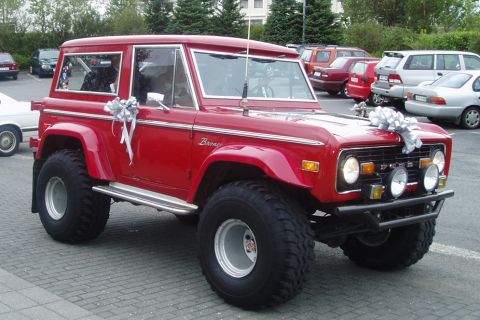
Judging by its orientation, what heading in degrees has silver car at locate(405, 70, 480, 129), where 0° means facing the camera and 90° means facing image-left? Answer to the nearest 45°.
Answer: approximately 225°

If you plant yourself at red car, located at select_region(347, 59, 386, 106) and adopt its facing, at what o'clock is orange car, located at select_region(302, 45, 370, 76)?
orange car, located at select_region(302, 45, 370, 76) is roughly at 10 o'clock from red car, located at select_region(347, 59, 386, 106).

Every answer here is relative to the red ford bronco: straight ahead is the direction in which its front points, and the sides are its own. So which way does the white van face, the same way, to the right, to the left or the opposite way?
to the left

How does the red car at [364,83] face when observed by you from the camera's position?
facing away from the viewer and to the right of the viewer

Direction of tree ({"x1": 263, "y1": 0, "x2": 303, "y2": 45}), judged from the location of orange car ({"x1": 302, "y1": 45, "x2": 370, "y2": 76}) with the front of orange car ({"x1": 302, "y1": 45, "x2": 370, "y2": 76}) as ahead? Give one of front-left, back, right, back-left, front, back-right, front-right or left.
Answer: front-left

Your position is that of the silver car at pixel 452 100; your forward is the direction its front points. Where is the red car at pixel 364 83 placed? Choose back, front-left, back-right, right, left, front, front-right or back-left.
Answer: left

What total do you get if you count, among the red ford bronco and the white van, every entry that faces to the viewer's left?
0

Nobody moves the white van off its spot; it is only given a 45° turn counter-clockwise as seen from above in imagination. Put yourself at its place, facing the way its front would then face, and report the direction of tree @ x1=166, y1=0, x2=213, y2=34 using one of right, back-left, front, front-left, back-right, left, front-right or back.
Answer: front-left

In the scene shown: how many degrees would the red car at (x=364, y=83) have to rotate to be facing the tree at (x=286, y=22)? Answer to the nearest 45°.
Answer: approximately 45° to its left

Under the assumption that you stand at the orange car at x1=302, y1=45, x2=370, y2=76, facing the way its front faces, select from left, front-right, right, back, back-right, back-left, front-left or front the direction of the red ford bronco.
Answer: back-right

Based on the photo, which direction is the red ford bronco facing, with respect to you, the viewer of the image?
facing the viewer and to the right of the viewer

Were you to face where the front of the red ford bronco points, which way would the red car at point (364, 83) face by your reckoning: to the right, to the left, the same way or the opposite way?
to the left

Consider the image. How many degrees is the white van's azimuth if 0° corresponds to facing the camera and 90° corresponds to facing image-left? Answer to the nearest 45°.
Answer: approximately 225°

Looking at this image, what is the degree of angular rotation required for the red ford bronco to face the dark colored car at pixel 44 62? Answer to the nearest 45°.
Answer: approximately 135° to its left

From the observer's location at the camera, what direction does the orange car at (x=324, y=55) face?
facing away from the viewer and to the right of the viewer

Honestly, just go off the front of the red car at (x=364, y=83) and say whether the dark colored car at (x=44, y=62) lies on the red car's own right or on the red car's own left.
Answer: on the red car's own left
